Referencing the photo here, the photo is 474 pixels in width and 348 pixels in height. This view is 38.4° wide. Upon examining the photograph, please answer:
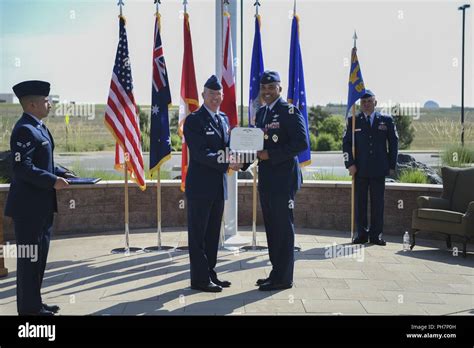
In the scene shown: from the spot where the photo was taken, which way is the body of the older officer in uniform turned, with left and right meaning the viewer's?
facing the viewer and to the right of the viewer

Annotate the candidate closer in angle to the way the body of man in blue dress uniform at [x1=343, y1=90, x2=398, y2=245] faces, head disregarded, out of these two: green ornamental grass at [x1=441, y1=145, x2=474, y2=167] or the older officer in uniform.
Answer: the older officer in uniform

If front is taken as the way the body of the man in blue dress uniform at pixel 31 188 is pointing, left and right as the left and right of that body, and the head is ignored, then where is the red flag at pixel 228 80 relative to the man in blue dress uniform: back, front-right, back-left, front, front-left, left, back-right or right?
front-left

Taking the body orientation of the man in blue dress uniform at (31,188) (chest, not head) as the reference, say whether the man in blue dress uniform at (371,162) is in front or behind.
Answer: in front

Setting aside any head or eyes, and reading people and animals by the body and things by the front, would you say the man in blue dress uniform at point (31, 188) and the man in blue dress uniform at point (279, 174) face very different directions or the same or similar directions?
very different directions

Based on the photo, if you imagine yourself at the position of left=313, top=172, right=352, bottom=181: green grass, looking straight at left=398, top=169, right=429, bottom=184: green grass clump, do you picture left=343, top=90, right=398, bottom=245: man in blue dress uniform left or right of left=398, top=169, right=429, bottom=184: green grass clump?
right

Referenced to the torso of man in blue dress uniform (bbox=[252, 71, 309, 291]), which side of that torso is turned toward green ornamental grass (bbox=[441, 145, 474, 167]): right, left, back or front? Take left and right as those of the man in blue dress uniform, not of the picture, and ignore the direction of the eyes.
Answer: back

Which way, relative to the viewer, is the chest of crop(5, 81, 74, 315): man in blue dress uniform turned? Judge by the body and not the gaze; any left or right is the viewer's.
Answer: facing to the right of the viewer

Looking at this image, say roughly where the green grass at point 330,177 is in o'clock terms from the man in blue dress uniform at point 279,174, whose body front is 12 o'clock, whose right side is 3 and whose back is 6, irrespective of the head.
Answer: The green grass is roughly at 5 o'clock from the man in blue dress uniform.

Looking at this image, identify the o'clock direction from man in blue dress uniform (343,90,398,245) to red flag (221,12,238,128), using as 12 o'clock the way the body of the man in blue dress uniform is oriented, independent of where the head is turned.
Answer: The red flag is roughly at 2 o'clock from the man in blue dress uniform.

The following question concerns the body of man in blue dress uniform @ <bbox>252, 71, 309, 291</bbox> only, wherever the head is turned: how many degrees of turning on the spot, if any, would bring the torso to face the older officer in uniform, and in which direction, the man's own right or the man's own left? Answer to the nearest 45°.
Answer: approximately 45° to the man's own right

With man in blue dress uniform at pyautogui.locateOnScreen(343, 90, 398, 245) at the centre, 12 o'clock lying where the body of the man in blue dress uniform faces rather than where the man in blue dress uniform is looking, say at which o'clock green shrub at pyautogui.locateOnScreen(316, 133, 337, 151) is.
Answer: The green shrub is roughly at 6 o'clock from the man in blue dress uniform.

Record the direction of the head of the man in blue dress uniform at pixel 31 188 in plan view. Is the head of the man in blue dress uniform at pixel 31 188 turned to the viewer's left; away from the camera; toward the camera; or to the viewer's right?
to the viewer's right

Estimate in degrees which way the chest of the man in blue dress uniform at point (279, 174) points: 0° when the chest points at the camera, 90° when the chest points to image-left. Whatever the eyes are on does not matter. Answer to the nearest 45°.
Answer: approximately 45°

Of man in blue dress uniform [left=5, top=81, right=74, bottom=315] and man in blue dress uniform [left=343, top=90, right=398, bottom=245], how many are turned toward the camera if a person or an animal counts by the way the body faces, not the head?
1

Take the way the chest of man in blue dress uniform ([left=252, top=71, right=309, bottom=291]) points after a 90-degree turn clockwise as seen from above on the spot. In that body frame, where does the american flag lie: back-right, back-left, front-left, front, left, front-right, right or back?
front
